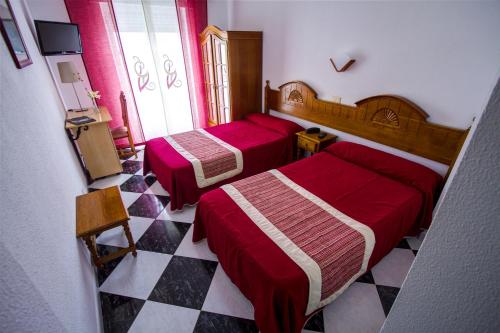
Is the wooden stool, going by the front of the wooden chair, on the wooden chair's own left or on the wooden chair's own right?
on the wooden chair's own left

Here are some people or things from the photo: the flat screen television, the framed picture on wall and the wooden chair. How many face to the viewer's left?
1

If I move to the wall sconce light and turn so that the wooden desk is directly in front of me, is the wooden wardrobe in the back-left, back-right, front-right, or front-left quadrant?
front-right

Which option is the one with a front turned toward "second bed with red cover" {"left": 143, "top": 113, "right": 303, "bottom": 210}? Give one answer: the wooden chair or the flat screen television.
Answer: the flat screen television

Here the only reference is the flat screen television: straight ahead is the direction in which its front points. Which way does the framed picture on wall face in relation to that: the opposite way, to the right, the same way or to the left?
the same way

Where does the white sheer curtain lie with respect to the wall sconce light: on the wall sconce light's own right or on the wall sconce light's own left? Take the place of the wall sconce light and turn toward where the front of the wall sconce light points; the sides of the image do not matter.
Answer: on the wall sconce light's own right

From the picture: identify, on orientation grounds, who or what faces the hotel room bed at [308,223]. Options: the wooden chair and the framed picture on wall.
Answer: the framed picture on wall

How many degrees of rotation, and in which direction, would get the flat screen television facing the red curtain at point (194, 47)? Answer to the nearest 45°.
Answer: approximately 45° to its left

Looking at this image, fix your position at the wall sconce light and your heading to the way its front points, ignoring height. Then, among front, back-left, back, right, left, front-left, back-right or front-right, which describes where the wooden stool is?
front

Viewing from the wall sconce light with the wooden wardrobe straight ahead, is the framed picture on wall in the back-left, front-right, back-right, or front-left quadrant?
front-left

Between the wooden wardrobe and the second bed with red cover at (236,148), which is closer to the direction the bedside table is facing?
the second bed with red cover

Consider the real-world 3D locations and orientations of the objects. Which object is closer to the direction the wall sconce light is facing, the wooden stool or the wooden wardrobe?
the wooden stool

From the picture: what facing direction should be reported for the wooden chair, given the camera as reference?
facing to the left of the viewer

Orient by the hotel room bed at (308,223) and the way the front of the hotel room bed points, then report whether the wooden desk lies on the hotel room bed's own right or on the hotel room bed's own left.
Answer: on the hotel room bed's own right

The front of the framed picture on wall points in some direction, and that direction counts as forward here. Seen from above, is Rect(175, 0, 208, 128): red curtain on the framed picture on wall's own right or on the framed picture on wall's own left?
on the framed picture on wall's own left

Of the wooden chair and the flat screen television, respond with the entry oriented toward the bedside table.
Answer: the flat screen television

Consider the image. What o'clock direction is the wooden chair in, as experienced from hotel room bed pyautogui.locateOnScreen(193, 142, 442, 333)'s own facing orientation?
The wooden chair is roughly at 2 o'clock from the hotel room bed.

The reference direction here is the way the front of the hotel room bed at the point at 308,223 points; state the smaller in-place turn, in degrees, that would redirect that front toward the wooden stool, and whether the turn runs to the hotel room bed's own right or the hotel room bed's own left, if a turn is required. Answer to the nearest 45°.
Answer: approximately 45° to the hotel room bed's own right
